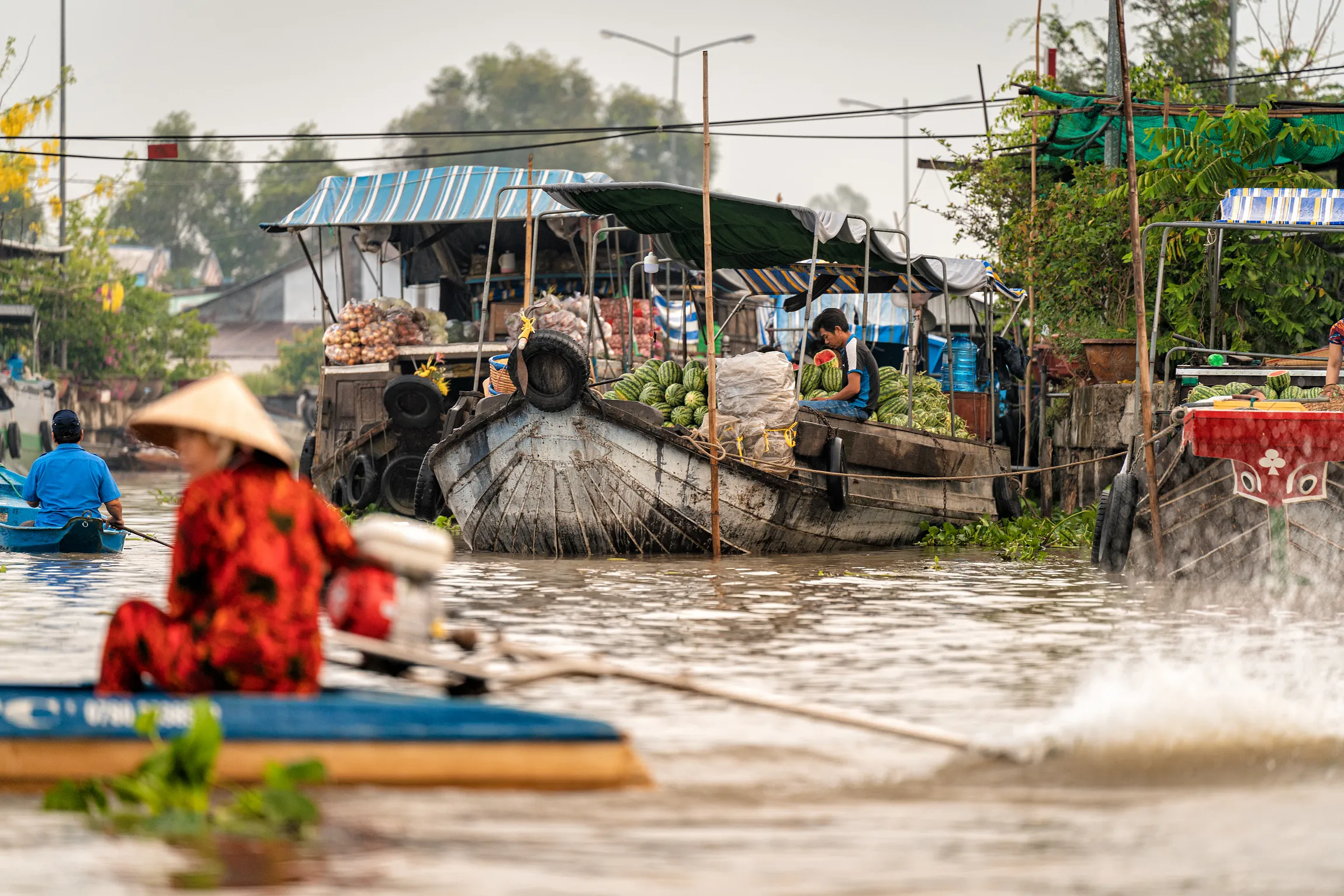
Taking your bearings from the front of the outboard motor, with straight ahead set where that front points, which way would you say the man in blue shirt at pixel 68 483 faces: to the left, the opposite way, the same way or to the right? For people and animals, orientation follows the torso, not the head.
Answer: to the right

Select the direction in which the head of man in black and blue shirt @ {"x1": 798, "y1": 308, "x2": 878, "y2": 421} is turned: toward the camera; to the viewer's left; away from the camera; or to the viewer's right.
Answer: to the viewer's left

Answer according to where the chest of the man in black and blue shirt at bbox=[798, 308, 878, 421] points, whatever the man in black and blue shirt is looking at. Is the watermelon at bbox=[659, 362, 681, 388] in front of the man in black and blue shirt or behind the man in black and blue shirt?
in front

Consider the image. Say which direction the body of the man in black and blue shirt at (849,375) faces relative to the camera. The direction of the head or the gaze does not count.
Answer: to the viewer's left

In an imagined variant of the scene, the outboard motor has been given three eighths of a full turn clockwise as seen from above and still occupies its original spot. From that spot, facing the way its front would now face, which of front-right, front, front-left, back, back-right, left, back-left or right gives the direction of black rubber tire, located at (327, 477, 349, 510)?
front-left

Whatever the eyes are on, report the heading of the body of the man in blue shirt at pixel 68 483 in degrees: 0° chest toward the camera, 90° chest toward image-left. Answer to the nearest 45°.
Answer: approximately 180°

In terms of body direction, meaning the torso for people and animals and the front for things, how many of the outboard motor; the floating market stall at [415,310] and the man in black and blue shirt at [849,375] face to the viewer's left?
2

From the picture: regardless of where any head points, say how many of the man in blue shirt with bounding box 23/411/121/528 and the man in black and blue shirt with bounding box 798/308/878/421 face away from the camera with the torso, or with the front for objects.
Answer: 1

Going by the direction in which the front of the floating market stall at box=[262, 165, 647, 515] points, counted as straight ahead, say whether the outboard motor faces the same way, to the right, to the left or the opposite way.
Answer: to the right

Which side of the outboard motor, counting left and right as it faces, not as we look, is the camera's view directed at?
left
